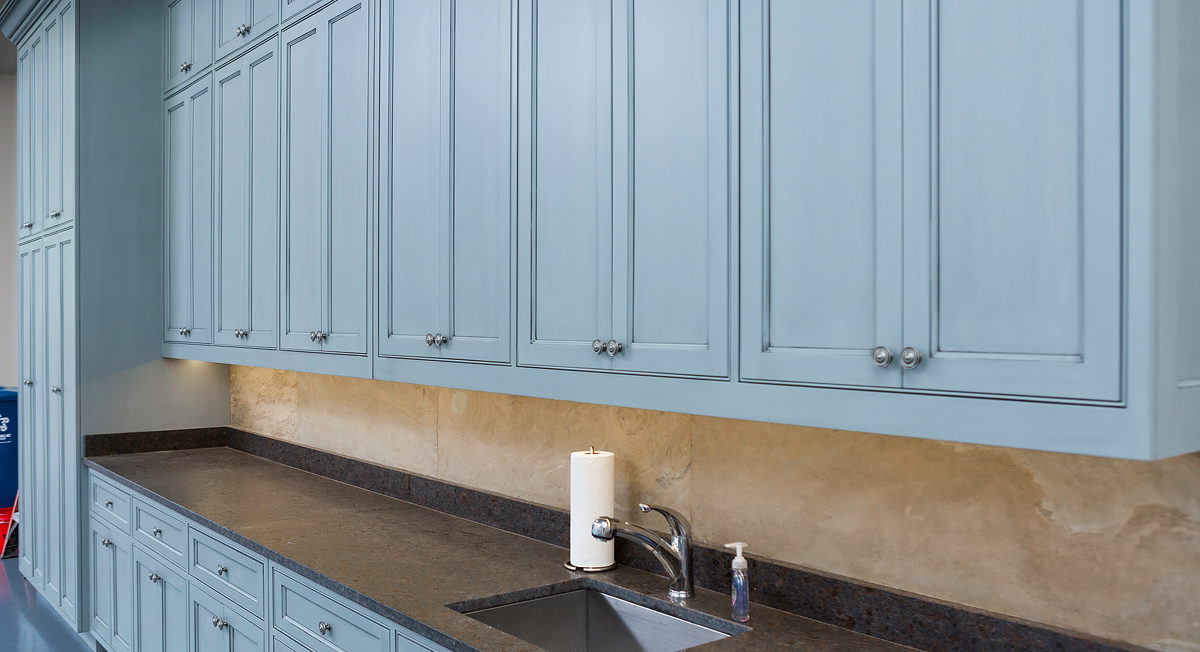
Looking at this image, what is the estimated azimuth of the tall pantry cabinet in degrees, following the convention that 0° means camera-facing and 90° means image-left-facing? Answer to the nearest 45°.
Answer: approximately 90°

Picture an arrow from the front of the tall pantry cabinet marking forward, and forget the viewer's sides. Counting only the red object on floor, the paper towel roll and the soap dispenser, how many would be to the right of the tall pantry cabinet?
1

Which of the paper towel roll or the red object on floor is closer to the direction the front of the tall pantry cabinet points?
the red object on floor

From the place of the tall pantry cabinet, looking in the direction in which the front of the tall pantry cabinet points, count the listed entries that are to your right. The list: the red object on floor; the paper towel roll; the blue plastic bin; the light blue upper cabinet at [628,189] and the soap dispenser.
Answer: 2

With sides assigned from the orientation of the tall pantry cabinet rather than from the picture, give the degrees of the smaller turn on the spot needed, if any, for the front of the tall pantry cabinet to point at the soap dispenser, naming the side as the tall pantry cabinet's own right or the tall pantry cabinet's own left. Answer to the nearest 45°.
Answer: approximately 90° to the tall pantry cabinet's own left

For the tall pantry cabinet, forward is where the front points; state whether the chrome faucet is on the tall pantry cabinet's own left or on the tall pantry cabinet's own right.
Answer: on the tall pantry cabinet's own left

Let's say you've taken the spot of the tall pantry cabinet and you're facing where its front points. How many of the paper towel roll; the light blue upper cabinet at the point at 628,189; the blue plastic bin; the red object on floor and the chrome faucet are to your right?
2

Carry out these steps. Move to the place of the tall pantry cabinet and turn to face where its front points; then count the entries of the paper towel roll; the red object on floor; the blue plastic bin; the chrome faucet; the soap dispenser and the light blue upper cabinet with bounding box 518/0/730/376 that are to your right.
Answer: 2

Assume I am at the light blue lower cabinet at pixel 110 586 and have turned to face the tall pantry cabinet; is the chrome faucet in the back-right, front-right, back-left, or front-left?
back-right

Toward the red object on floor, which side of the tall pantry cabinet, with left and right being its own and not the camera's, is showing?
right

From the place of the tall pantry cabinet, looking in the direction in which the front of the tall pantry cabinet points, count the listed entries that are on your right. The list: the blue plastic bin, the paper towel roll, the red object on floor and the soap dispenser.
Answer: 2

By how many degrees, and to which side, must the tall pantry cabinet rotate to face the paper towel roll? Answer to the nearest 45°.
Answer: approximately 90° to its left

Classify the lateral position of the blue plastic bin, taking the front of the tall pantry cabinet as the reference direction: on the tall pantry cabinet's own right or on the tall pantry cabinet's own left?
on the tall pantry cabinet's own right

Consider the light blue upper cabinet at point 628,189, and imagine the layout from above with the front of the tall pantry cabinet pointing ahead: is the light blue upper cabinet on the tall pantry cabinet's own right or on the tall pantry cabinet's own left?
on the tall pantry cabinet's own left
